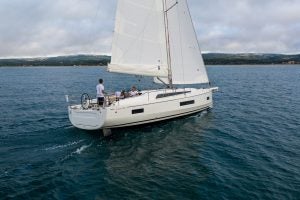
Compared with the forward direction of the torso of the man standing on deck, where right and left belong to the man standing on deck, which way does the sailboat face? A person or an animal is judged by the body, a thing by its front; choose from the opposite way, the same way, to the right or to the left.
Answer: the same way

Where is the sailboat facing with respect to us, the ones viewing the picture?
facing away from the viewer and to the right of the viewer

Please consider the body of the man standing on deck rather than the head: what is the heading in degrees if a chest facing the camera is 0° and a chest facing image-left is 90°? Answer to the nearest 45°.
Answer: approximately 225°
